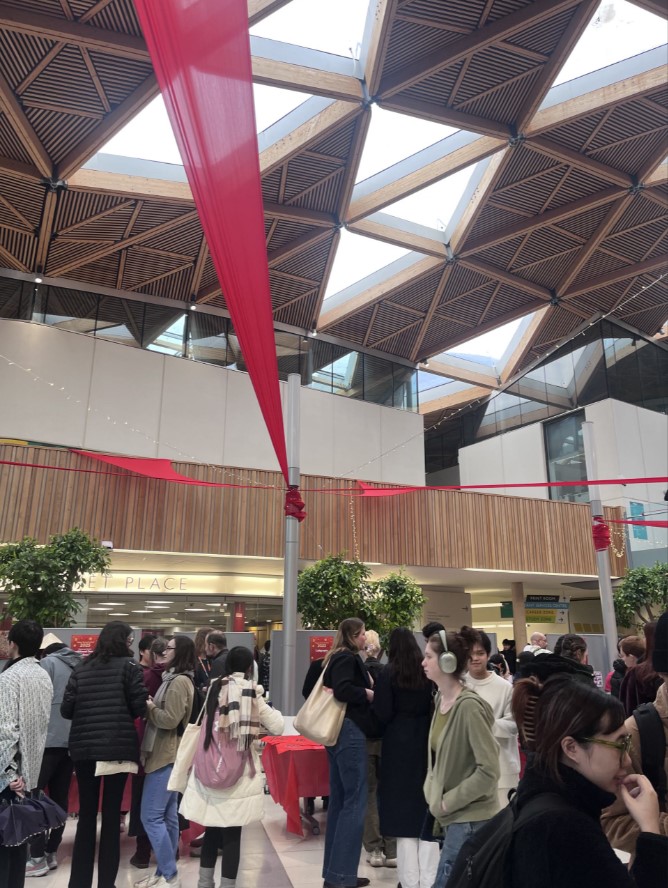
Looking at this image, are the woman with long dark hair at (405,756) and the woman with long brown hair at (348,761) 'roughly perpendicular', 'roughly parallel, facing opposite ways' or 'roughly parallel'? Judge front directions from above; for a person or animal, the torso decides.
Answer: roughly perpendicular

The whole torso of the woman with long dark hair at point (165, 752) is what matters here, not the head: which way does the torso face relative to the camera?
to the viewer's left

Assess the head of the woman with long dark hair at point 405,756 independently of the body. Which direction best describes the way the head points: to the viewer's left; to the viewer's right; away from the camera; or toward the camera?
away from the camera

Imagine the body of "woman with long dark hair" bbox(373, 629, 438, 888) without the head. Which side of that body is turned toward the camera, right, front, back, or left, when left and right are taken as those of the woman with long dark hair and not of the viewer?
back

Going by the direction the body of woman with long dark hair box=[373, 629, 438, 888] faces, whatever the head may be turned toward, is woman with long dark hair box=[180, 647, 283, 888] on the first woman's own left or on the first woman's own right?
on the first woman's own left

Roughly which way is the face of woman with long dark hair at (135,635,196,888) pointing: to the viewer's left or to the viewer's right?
to the viewer's left

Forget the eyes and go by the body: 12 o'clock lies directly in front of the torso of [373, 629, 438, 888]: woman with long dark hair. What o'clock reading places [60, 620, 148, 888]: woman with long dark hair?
[60, 620, 148, 888]: woman with long dark hair is roughly at 9 o'clock from [373, 629, 438, 888]: woman with long dark hair.
